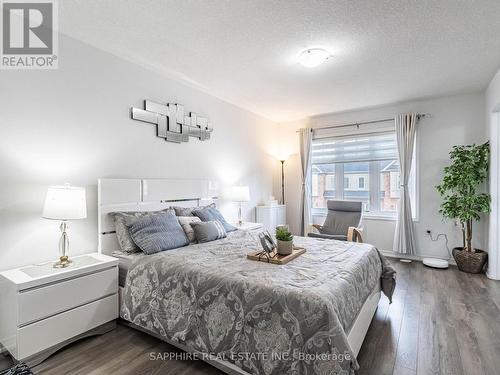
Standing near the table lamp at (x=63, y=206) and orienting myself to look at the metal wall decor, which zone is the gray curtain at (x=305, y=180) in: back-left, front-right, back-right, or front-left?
front-right

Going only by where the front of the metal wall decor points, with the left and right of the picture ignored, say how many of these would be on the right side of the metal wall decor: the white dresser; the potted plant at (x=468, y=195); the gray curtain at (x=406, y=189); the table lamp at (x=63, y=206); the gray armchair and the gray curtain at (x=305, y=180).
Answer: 1

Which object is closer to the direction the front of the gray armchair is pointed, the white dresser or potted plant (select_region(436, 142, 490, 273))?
the white dresser

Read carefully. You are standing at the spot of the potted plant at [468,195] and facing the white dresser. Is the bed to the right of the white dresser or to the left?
left

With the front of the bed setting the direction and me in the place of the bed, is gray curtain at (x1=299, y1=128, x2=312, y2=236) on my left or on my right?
on my left

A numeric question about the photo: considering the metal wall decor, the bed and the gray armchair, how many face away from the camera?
0

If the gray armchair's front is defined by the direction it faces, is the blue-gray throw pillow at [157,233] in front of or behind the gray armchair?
in front

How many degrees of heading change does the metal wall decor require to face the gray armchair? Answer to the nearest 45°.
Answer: approximately 45° to its left

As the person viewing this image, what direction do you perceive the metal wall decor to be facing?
facing the viewer and to the right of the viewer

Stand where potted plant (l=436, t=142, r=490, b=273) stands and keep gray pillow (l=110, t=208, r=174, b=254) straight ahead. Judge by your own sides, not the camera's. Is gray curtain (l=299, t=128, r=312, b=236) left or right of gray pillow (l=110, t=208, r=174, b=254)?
right

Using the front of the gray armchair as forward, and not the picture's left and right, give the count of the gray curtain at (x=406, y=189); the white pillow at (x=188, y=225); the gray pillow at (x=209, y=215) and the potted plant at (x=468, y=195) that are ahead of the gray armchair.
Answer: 2

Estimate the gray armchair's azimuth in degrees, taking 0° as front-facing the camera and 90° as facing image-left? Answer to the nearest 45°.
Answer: approximately 45°
